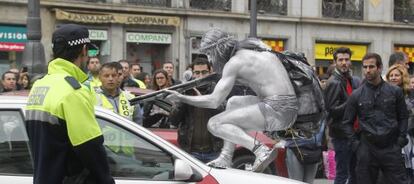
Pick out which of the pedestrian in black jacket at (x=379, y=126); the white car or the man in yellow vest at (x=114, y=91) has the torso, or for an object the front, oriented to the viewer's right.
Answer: the white car

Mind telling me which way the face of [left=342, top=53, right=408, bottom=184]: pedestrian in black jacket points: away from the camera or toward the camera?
toward the camera

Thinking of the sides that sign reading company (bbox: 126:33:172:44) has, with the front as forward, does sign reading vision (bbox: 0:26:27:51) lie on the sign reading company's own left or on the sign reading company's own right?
on the sign reading company's own right

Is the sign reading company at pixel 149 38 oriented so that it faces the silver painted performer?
yes

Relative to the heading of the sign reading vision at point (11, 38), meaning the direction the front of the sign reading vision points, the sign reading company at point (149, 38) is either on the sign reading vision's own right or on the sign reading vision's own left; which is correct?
on the sign reading vision's own left

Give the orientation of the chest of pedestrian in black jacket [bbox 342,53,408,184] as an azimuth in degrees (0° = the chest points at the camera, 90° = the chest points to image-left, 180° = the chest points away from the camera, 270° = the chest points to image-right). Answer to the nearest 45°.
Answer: approximately 0°

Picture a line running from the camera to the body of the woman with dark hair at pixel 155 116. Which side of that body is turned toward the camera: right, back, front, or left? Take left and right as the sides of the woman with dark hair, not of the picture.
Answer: front

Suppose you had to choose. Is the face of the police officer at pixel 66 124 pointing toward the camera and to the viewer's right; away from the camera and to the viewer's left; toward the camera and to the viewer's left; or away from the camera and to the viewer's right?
away from the camera and to the viewer's right

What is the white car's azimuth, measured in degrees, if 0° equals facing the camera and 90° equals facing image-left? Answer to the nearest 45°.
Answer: approximately 270°

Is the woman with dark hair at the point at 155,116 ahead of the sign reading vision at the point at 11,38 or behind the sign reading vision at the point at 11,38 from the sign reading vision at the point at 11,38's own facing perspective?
ahead
